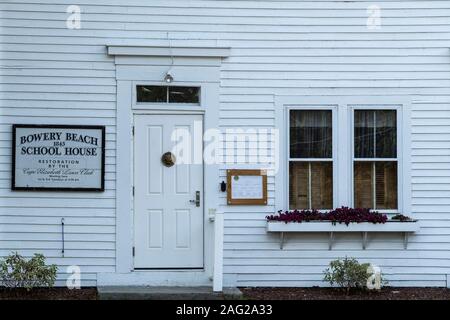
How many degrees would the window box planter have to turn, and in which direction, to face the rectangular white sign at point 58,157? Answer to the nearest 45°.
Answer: approximately 90° to its right

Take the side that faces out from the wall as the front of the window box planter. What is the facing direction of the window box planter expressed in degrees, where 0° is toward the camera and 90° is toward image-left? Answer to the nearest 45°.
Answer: approximately 0°

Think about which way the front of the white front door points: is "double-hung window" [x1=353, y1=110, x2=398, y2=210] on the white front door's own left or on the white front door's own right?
on the white front door's own left

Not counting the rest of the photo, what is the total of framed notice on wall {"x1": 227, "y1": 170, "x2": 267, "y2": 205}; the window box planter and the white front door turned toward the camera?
3

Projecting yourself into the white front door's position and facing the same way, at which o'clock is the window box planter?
The window box planter is roughly at 9 o'clock from the white front door.

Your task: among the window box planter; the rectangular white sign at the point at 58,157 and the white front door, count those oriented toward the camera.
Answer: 3

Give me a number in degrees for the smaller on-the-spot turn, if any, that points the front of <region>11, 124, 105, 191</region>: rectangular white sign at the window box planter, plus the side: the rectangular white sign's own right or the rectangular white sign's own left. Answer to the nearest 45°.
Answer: approximately 90° to the rectangular white sign's own left

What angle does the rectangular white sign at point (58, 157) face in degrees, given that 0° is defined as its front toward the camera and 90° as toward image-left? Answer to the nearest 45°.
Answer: approximately 0°

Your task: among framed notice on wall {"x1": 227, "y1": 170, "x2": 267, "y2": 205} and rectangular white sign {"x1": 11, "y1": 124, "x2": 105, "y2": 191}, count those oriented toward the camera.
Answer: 2

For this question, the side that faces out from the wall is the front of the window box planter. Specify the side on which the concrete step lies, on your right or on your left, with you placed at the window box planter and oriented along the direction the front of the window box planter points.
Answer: on your right

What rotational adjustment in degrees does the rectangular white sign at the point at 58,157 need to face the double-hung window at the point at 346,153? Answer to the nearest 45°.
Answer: approximately 90° to its left

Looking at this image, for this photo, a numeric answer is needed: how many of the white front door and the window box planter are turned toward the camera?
2
